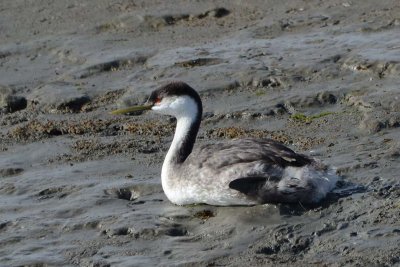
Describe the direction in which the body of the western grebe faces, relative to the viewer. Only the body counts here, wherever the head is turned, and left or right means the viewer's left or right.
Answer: facing to the left of the viewer
